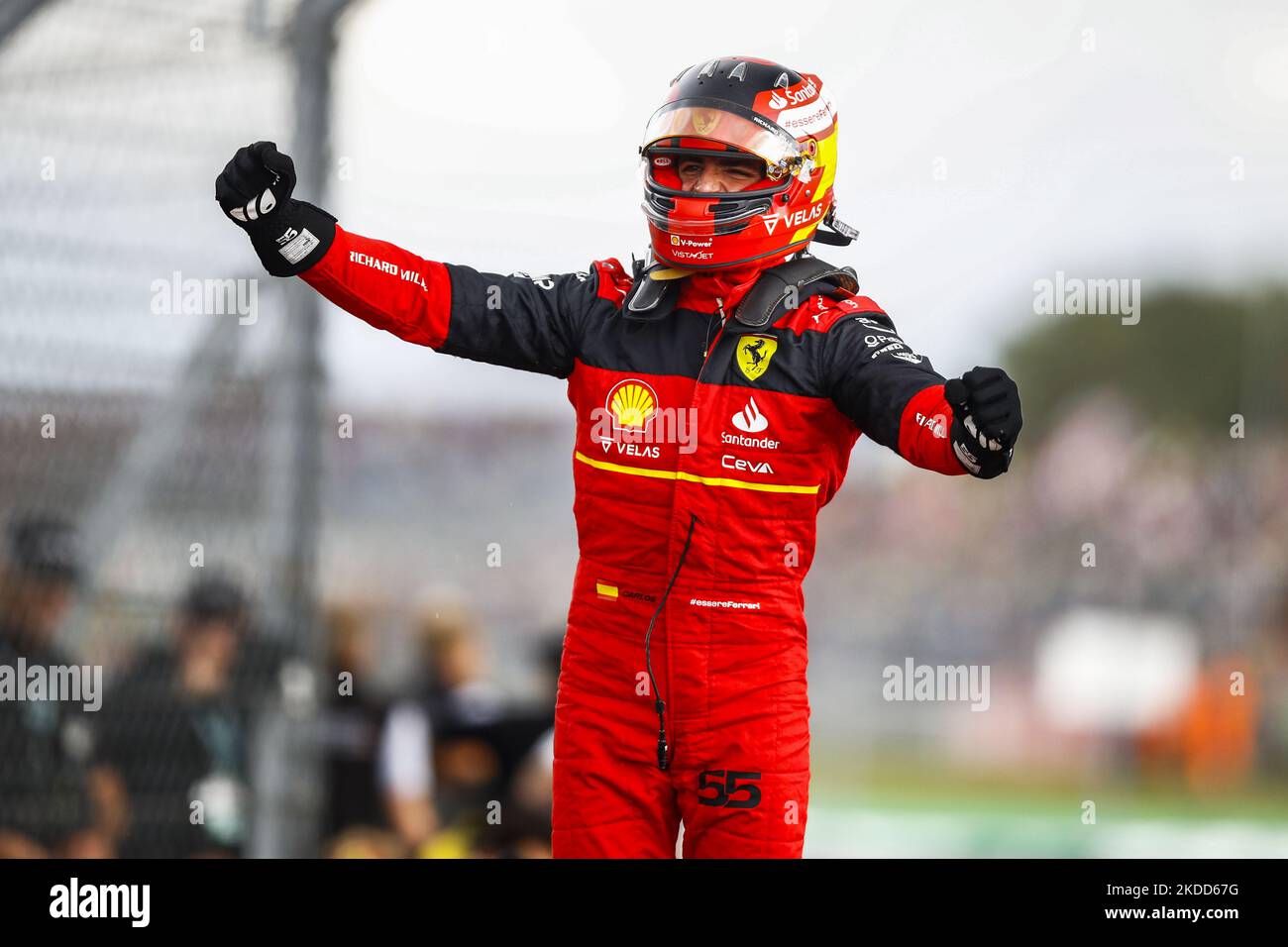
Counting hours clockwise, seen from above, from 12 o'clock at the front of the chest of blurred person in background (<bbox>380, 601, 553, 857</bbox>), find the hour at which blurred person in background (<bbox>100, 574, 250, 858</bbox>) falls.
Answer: blurred person in background (<bbox>100, 574, 250, 858</bbox>) is roughly at 3 o'clock from blurred person in background (<bbox>380, 601, 553, 857</bbox>).

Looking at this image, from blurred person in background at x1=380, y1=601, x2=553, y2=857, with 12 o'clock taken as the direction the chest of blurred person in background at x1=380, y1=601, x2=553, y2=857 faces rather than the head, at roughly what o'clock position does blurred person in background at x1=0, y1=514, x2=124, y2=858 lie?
blurred person in background at x1=0, y1=514, x2=124, y2=858 is roughly at 3 o'clock from blurred person in background at x1=380, y1=601, x2=553, y2=857.

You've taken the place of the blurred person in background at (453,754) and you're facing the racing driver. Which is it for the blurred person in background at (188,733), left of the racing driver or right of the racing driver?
right

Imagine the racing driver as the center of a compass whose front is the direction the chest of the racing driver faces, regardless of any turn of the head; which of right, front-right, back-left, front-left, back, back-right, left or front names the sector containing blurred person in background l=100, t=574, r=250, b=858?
back-right

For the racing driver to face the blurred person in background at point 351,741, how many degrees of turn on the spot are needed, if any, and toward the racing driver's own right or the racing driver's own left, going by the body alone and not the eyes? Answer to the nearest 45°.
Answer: approximately 180°

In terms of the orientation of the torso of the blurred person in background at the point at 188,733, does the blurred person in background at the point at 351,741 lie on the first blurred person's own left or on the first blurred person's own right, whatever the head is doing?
on the first blurred person's own left

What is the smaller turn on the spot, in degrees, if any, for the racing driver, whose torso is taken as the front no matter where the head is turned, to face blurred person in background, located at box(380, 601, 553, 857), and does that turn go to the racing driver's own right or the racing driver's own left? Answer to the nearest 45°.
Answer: approximately 180°
